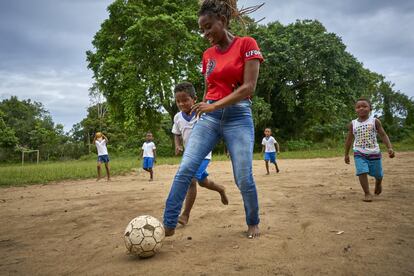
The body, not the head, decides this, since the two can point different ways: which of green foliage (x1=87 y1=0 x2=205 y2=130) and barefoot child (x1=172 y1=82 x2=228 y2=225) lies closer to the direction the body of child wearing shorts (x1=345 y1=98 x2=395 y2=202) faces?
the barefoot child

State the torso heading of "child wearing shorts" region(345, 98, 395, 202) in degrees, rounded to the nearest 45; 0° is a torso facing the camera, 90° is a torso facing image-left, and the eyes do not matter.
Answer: approximately 0°

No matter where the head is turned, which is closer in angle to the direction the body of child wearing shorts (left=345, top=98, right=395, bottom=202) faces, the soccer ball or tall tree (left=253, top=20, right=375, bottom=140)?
the soccer ball

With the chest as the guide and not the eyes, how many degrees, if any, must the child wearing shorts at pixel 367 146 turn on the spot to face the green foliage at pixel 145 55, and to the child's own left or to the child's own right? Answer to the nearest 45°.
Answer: approximately 135° to the child's own right

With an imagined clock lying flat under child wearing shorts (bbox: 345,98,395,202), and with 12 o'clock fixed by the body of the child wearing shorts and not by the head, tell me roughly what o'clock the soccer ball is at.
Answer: The soccer ball is roughly at 1 o'clock from the child wearing shorts.

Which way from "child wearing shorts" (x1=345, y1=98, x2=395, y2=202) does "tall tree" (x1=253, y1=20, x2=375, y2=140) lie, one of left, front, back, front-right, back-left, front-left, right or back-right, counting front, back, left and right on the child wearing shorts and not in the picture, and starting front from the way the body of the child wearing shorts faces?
back

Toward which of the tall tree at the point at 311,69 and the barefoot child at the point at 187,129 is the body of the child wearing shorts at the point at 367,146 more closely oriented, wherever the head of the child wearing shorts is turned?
the barefoot child
